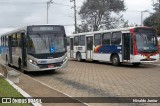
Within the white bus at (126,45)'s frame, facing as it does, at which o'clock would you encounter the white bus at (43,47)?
the white bus at (43,47) is roughly at 3 o'clock from the white bus at (126,45).

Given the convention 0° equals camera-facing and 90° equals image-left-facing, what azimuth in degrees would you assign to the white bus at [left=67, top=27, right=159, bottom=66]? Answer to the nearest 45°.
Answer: approximately 315°
